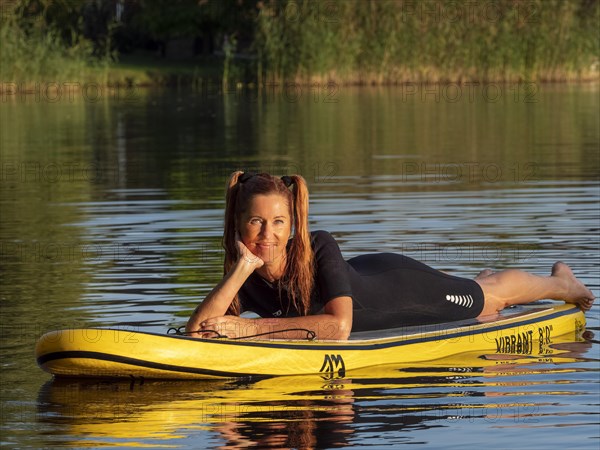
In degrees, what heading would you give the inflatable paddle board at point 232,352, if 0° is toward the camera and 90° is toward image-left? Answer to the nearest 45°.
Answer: approximately 90°
